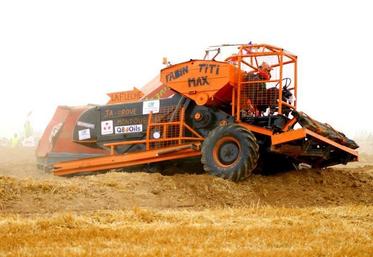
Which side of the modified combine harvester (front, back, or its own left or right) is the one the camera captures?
right

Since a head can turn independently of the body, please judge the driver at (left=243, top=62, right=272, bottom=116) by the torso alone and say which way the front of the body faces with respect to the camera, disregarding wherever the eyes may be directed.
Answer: to the viewer's right
